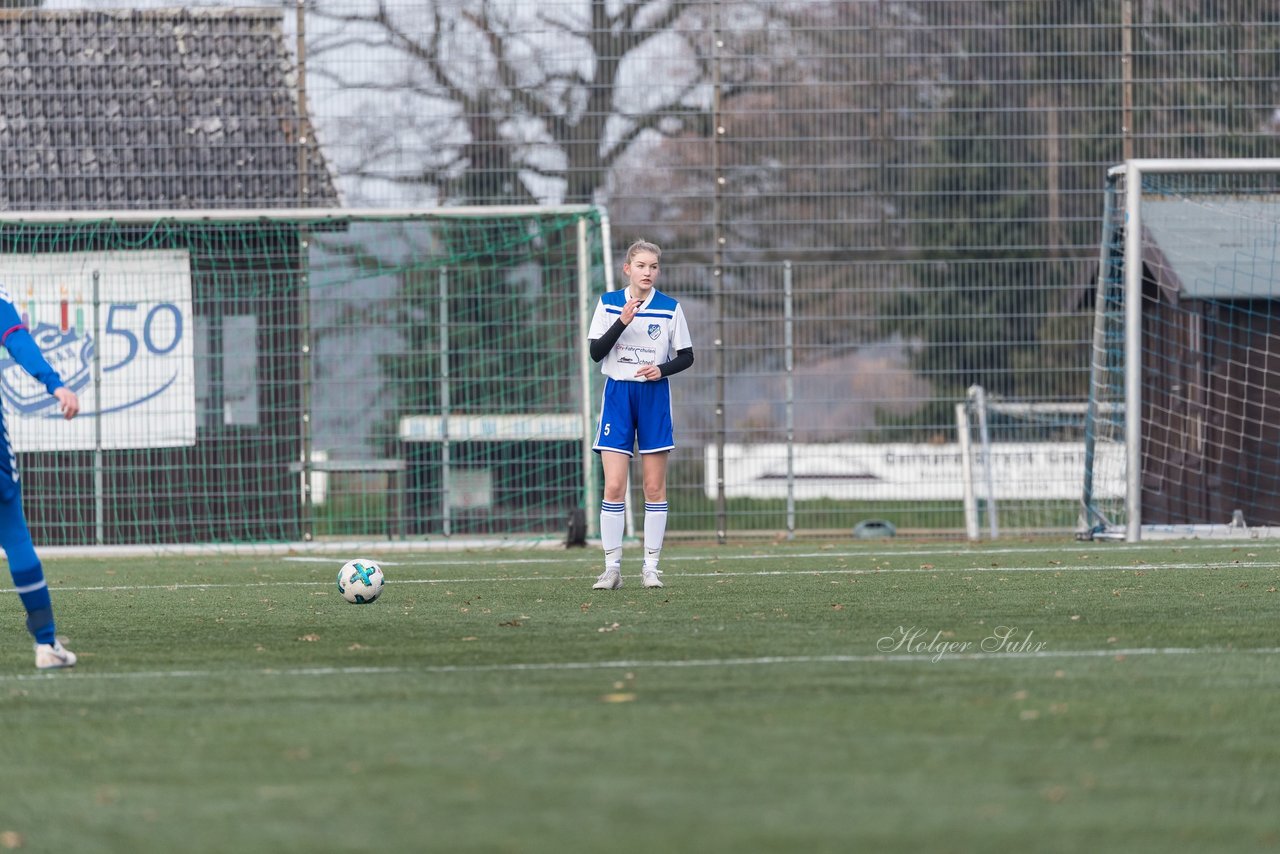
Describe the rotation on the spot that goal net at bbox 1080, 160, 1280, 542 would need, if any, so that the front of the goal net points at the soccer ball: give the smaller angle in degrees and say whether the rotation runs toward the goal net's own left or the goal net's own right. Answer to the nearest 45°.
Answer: approximately 45° to the goal net's own right

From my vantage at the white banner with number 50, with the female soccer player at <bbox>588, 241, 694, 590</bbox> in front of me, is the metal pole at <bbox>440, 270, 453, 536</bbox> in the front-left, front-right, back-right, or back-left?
front-left

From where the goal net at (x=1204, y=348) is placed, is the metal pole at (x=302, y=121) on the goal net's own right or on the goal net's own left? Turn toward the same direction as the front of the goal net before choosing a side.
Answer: on the goal net's own right

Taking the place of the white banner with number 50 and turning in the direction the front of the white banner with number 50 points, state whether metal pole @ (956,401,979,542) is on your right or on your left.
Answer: on your left

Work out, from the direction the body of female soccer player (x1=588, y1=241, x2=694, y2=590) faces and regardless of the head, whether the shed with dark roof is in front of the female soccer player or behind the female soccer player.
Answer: behind

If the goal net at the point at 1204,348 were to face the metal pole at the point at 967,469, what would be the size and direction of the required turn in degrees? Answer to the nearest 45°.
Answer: approximately 45° to its right

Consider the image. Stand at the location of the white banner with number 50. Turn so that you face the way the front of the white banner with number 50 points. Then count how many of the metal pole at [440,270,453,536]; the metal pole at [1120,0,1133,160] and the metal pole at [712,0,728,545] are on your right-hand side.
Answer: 0

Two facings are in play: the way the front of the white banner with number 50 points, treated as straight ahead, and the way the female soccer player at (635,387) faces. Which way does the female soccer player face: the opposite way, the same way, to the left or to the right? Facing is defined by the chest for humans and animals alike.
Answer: the same way

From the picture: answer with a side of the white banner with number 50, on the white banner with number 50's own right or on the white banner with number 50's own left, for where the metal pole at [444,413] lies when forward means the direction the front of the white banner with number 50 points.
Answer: on the white banner with number 50's own left

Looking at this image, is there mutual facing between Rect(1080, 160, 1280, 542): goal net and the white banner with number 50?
no

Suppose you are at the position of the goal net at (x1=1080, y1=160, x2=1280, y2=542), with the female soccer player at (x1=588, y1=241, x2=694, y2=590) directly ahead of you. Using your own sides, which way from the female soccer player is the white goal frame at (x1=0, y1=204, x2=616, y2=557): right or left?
right

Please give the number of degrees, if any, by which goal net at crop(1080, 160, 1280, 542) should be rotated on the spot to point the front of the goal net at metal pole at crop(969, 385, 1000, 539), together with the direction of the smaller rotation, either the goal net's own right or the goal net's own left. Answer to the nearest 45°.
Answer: approximately 45° to the goal net's own right

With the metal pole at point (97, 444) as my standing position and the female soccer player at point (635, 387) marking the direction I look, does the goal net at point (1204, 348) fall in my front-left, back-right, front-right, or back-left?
front-left

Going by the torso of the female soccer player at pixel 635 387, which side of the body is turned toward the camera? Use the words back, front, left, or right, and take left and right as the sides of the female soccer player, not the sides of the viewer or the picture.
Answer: front

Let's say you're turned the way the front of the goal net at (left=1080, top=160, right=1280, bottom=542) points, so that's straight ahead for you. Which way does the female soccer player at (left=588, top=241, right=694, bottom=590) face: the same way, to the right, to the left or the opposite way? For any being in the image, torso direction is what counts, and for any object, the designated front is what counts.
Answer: the same way

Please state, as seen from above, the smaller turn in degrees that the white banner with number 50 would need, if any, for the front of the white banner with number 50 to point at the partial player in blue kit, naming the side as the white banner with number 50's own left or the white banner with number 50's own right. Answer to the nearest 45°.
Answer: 0° — it already faces them

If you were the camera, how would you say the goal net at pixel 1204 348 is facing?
facing the viewer

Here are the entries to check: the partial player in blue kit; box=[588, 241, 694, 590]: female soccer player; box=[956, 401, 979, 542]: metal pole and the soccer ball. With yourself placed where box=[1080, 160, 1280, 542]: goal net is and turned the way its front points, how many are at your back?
0
